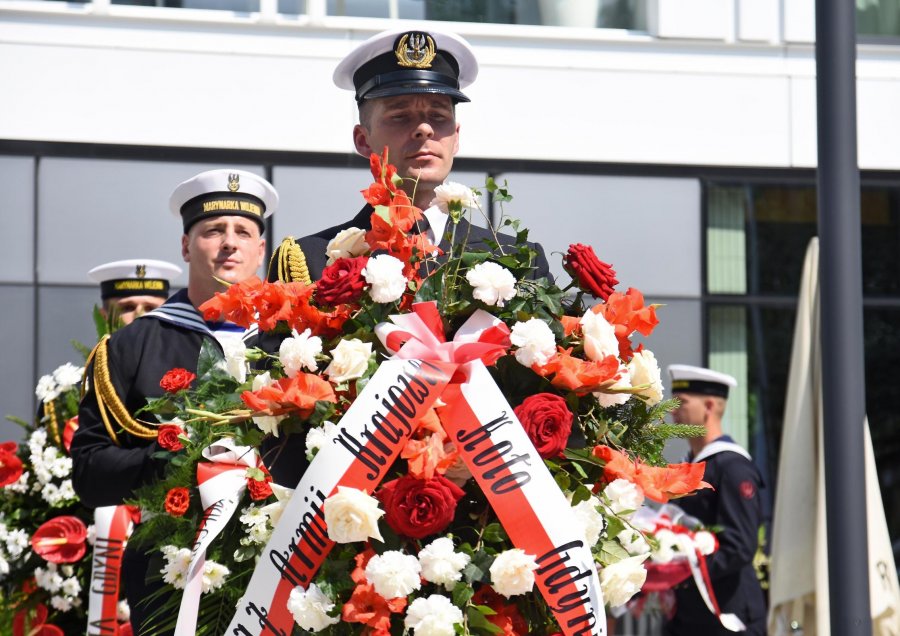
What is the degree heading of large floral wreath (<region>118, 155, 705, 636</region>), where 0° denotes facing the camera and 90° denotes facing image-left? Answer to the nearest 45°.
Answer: approximately 0°

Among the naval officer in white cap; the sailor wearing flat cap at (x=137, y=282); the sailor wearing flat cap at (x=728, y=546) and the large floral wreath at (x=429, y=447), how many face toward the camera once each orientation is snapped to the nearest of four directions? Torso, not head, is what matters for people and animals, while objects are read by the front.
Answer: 3

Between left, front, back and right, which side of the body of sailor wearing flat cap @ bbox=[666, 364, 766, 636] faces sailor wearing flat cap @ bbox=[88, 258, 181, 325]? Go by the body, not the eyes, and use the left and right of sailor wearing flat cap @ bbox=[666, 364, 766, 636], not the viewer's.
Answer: front

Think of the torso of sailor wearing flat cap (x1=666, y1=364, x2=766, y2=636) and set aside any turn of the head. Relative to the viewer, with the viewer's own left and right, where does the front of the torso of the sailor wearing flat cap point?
facing to the left of the viewer

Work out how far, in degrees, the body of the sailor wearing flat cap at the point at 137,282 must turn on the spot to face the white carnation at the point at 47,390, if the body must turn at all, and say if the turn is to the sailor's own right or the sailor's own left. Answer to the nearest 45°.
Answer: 0° — they already face it

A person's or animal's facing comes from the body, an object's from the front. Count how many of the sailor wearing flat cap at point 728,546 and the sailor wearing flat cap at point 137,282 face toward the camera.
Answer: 1

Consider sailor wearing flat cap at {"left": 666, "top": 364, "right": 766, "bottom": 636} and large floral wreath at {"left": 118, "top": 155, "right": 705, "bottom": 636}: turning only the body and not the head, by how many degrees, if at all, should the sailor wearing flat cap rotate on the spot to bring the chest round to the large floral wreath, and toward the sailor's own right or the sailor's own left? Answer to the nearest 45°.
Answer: approximately 90° to the sailor's own left

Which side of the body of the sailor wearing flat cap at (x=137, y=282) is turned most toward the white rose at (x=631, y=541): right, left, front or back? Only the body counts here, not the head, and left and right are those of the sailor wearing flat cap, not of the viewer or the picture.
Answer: front

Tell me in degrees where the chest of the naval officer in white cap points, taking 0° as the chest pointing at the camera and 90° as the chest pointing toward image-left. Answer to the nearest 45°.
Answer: approximately 0°
